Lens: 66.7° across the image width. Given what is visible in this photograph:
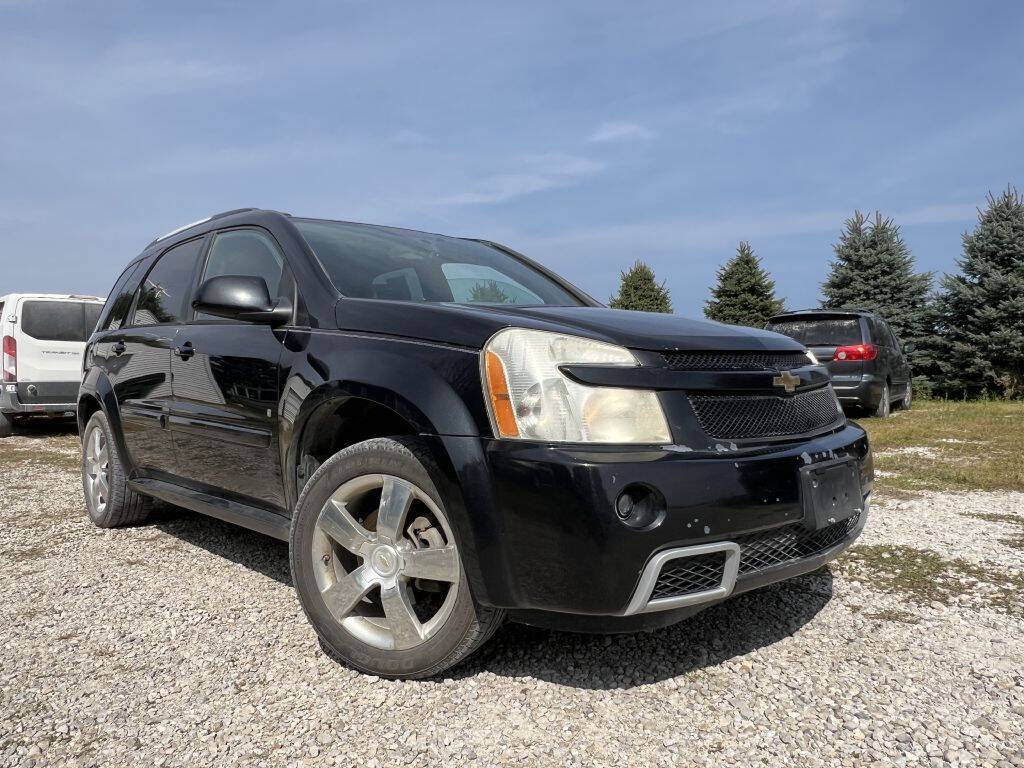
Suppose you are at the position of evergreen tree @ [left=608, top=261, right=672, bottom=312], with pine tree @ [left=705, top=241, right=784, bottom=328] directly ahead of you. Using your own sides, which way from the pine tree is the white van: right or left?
right

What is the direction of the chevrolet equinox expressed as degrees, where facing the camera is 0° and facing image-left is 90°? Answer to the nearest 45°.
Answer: approximately 315°

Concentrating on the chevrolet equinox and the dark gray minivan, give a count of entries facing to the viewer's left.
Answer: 0

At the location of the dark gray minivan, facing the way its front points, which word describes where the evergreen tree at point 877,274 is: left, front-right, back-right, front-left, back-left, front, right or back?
front-left

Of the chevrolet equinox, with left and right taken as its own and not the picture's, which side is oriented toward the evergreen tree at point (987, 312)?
left

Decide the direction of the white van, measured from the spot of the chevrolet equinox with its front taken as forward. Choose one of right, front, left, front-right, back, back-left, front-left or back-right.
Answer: back
